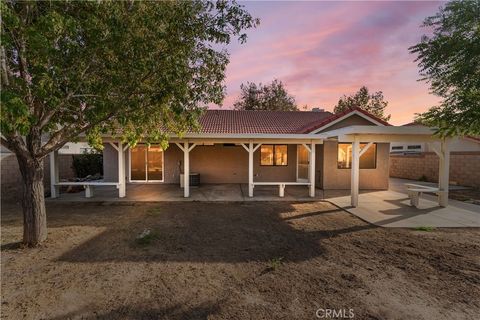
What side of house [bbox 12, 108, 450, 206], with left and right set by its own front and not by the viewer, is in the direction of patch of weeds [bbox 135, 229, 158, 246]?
back

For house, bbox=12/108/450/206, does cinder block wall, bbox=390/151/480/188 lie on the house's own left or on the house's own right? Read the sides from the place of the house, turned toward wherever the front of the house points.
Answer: on the house's own right

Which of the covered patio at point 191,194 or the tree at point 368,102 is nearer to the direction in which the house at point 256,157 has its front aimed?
the tree

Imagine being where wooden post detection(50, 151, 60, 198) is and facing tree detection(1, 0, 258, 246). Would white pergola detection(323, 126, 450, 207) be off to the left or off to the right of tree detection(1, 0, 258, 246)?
left

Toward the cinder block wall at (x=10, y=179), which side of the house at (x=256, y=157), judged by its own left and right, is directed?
left
